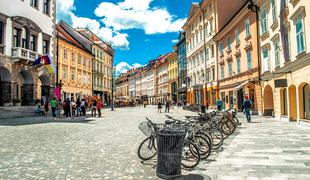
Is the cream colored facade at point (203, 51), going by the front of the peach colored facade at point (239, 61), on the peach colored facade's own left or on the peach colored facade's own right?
on the peach colored facade's own right

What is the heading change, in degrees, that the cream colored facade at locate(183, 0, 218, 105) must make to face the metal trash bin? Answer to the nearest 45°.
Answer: approximately 45° to its left

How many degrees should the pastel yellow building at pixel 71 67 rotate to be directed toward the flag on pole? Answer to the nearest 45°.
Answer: approximately 45° to its right

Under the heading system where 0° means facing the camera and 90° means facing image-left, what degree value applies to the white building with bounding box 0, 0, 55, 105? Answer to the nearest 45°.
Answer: approximately 315°

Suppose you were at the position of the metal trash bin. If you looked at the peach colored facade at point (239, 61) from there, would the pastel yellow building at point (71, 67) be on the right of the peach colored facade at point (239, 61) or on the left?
left

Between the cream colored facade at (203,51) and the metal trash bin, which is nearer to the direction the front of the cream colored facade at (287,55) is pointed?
the metal trash bin

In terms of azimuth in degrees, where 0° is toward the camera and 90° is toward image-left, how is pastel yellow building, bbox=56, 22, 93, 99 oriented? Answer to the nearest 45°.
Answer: approximately 315°

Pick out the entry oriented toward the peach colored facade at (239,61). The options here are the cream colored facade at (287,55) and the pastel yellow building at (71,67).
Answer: the pastel yellow building

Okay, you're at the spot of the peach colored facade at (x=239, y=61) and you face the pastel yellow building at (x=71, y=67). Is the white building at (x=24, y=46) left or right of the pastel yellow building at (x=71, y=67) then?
left
